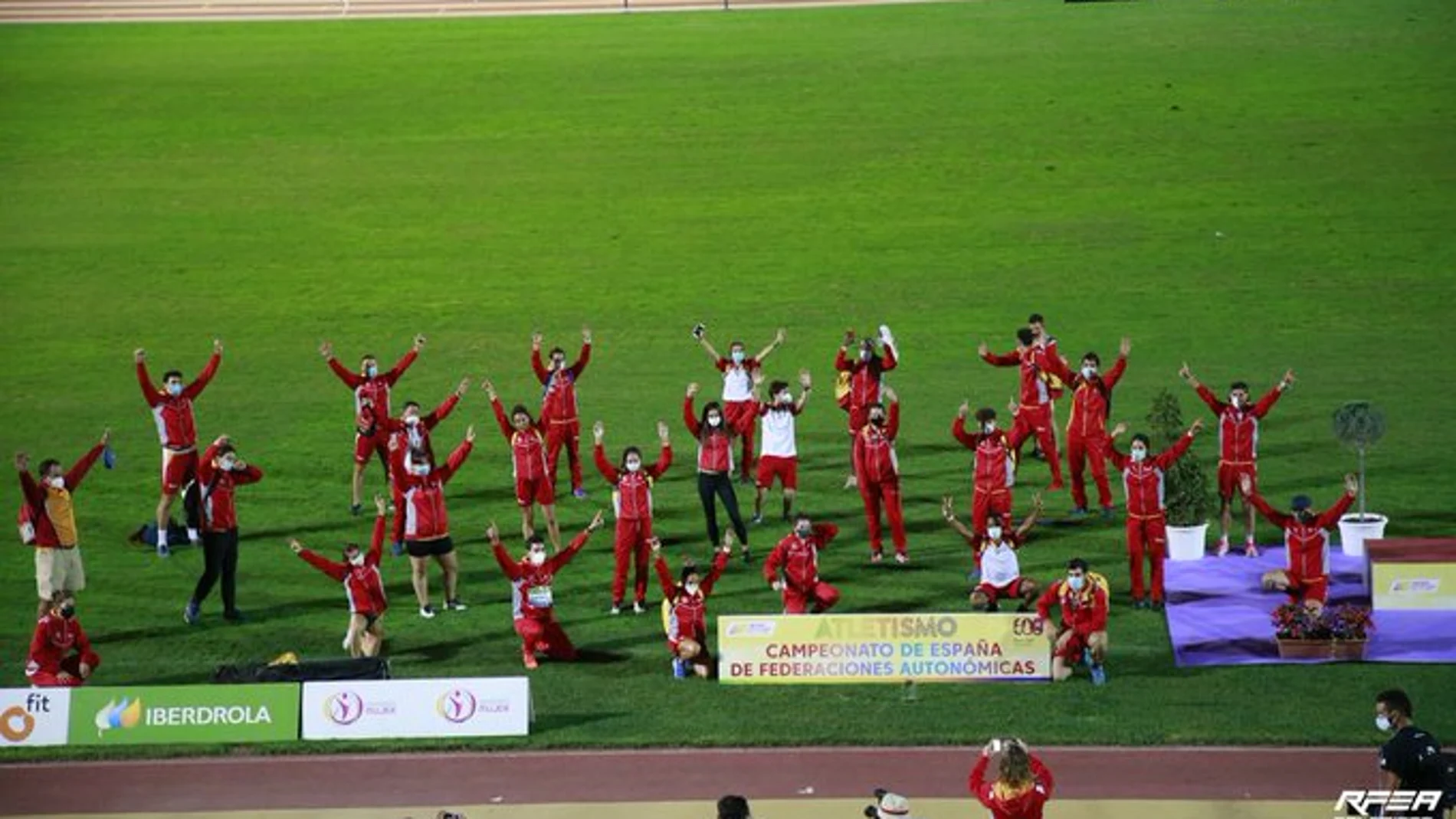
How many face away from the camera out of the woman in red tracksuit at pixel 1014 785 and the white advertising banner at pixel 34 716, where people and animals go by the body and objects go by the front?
1

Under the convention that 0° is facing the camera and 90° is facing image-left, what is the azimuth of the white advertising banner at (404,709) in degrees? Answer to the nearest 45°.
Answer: approximately 0°

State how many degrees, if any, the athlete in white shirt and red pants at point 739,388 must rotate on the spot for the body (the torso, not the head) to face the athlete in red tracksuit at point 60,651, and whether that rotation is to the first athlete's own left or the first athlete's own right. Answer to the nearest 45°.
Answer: approximately 45° to the first athlete's own right

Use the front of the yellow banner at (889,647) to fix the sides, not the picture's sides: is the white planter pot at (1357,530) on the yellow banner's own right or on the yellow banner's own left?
on the yellow banner's own left

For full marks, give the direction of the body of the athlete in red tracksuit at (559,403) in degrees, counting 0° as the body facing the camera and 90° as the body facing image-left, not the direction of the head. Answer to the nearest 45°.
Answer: approximately 0°

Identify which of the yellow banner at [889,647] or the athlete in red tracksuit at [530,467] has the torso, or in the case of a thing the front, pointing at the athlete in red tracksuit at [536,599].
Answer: the athlete in red tracksuit at [530,467]

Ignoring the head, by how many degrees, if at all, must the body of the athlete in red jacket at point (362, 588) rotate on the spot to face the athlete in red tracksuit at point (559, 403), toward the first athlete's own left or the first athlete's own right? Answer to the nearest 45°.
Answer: approximately 135° to the first athlete's own left

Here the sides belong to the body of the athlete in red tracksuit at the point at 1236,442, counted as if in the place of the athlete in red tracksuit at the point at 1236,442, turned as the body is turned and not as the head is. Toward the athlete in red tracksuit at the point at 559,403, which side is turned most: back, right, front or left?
right
